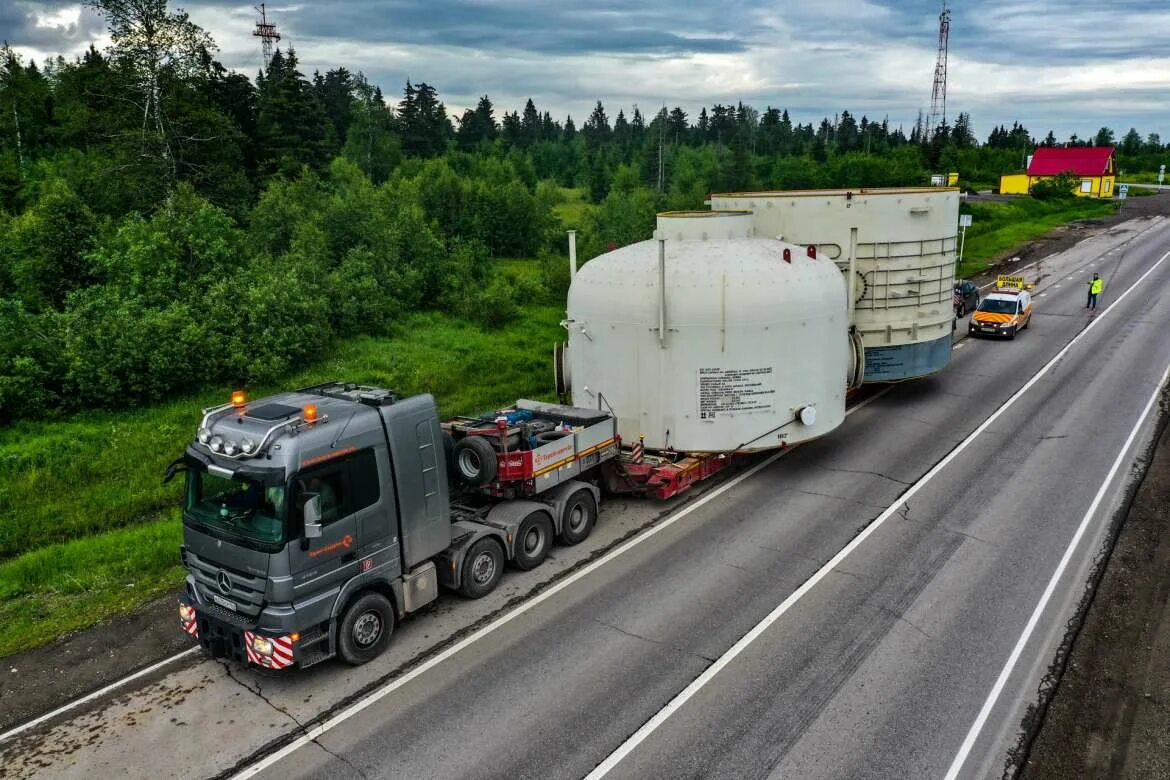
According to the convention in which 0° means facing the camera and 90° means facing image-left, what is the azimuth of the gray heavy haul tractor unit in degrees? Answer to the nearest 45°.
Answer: approximately 45°

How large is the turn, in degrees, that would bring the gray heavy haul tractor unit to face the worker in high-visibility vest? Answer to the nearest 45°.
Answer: approximately 180°

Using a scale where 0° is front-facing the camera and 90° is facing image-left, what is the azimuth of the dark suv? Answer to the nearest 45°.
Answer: approximately 45°

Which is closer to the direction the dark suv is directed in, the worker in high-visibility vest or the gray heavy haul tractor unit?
the gray heavy haul tractor unit

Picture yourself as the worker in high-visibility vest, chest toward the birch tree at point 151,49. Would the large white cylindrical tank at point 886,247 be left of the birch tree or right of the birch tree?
left

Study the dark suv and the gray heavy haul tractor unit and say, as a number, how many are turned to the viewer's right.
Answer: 0

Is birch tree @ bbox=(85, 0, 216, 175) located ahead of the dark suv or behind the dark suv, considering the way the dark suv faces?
ahead
